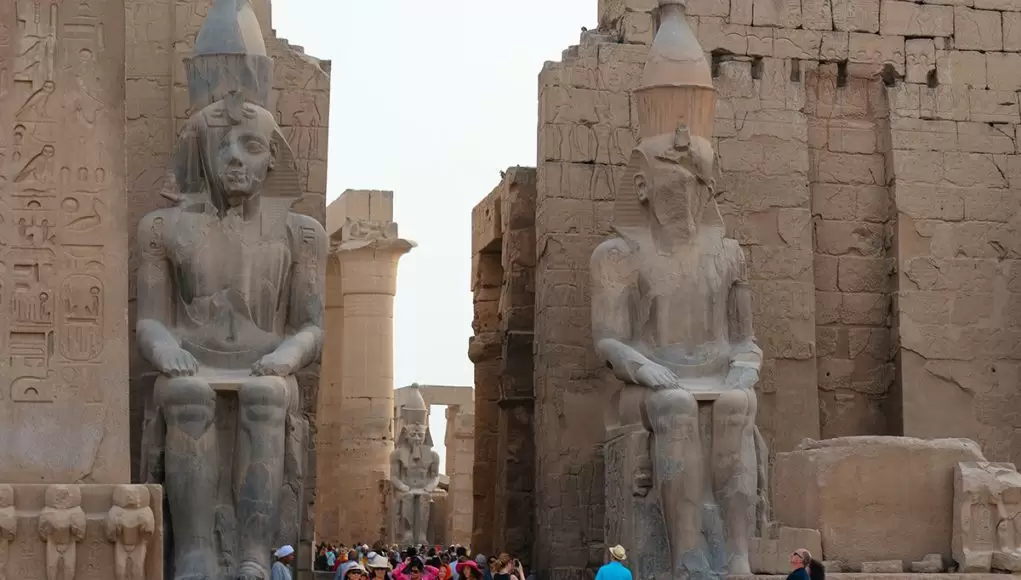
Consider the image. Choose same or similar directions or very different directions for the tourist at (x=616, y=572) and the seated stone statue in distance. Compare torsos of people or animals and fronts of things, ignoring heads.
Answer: very different directions

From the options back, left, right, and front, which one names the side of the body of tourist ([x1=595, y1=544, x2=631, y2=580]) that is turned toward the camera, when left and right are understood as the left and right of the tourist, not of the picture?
back

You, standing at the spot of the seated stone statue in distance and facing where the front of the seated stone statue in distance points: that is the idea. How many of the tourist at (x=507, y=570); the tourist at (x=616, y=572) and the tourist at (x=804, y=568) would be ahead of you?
3

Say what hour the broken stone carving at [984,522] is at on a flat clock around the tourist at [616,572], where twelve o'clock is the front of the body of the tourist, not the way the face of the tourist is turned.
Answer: The broken stone carving is roughly at 2 o'clock from the tourist.

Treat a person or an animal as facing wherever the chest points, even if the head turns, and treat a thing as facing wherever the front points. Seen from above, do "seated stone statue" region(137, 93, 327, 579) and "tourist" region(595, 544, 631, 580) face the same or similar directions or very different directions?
very different directions

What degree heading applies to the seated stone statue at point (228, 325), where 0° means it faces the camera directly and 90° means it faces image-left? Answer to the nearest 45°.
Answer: approximately 0°

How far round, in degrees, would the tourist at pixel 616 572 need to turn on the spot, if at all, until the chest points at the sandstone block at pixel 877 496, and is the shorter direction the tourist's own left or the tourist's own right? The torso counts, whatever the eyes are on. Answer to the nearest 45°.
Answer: approximately 45° to the tourist's own right

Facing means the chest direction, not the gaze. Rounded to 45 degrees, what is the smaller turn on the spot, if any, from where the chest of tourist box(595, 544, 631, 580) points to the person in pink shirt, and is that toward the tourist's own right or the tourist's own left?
approximately 45° to the tourist's own left

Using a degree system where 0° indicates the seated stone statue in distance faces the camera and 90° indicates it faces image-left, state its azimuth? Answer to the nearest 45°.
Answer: approximately 0°

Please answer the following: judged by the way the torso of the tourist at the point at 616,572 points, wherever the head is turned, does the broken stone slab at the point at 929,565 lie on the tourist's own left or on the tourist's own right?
on the tourist's own right

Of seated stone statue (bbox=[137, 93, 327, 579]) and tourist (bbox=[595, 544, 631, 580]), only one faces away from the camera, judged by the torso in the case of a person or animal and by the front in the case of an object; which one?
the tourist
